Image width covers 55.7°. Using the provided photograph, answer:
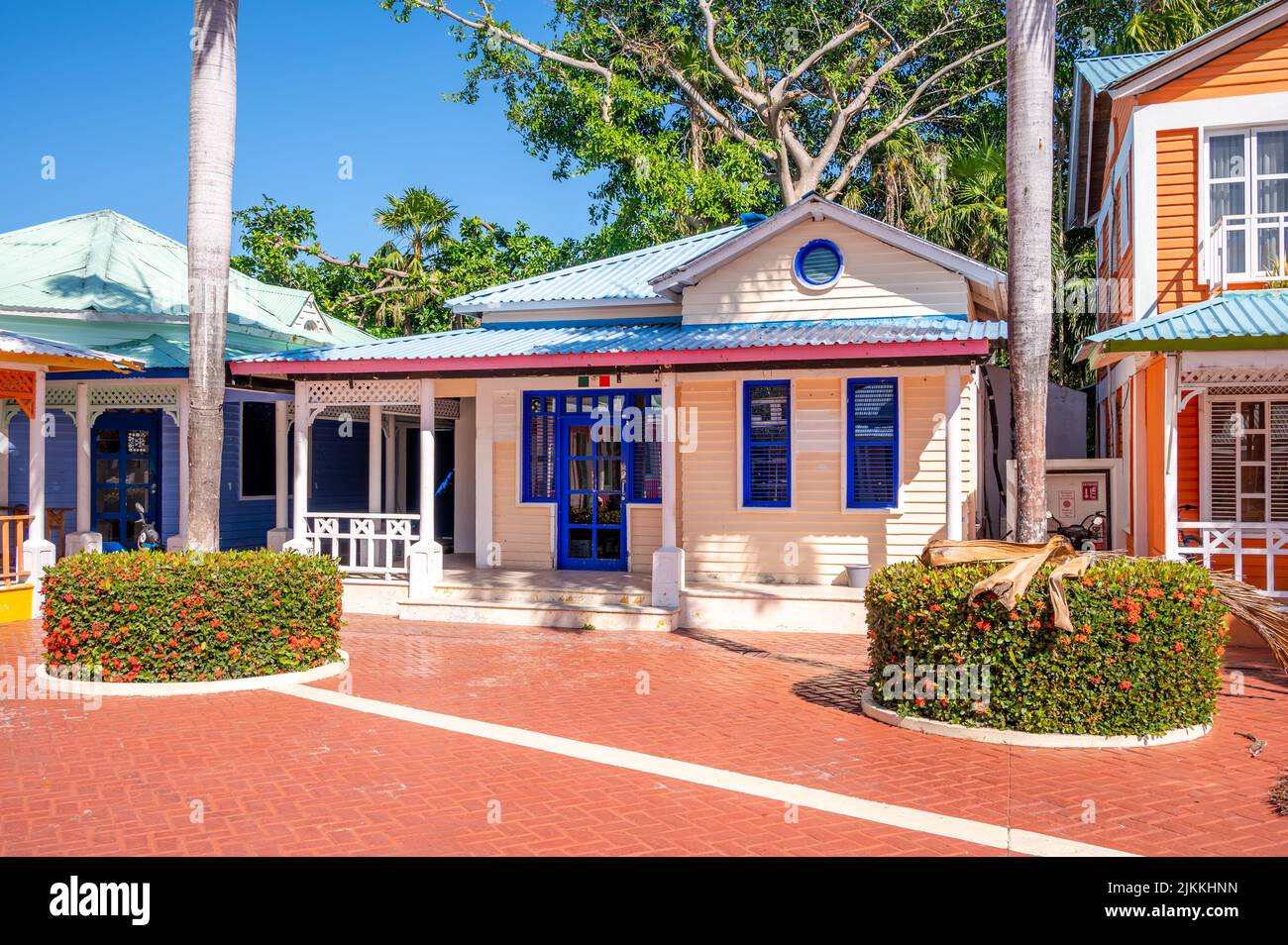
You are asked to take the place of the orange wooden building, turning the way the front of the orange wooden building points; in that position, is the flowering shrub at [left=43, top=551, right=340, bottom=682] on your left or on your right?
on your right

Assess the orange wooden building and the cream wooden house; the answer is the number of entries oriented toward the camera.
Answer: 2

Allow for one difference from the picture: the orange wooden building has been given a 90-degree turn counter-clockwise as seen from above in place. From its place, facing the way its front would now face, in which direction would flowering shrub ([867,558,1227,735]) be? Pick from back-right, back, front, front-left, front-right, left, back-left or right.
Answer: right

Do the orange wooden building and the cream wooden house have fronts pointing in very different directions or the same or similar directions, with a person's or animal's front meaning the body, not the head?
same or similar directions

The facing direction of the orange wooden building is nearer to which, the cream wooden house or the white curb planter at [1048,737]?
the white curb planter

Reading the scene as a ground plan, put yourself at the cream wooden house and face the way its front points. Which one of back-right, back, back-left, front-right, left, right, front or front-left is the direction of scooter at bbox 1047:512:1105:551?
left

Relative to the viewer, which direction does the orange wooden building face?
toward the camera

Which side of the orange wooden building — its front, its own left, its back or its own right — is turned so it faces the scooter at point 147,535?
right

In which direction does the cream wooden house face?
toward the camera

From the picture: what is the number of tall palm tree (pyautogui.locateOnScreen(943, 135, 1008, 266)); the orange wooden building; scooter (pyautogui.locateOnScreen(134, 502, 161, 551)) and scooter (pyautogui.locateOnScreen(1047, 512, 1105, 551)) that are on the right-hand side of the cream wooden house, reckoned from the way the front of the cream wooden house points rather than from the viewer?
1

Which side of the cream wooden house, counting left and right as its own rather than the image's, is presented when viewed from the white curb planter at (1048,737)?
front

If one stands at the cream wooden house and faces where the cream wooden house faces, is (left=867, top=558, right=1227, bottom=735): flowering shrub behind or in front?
in front
